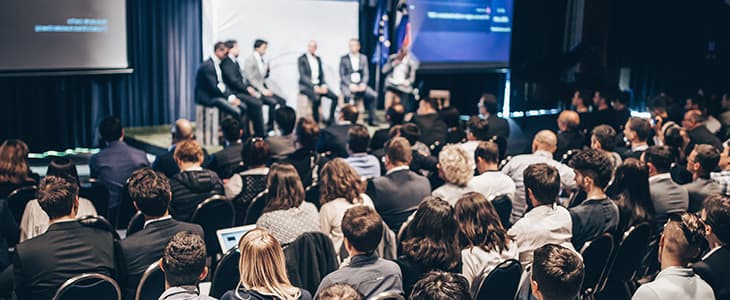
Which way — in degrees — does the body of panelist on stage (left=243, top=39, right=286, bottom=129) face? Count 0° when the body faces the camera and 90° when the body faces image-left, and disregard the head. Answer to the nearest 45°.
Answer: approximately 270°

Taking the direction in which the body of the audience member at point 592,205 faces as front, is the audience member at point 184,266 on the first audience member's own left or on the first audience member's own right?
on the first audience member's own left

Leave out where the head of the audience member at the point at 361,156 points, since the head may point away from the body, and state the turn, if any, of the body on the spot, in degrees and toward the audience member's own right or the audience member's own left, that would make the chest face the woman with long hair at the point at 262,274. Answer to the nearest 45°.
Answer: approximately 180°

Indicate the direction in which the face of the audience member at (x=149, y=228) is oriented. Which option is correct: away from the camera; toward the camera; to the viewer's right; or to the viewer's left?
away from the camera

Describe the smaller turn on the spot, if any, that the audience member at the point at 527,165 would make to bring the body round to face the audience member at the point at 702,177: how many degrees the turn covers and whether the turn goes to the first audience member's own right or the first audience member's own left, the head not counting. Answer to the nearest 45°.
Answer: approximately 90° to the first audience member's own right

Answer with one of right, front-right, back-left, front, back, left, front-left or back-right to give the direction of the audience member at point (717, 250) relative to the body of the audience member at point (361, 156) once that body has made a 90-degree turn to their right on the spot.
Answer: front-right

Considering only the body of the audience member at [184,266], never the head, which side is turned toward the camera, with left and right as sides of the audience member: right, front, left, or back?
back

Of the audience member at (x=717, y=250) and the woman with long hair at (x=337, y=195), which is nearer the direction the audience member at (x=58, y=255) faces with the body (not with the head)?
the woman with long hair

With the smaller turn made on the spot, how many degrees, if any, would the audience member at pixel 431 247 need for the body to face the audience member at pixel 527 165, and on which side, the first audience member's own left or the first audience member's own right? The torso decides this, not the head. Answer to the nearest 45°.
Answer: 0° — they already face them

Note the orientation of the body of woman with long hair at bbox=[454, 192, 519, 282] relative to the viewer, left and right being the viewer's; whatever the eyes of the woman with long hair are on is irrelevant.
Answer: facing away from the viewer and to the left of the viewer

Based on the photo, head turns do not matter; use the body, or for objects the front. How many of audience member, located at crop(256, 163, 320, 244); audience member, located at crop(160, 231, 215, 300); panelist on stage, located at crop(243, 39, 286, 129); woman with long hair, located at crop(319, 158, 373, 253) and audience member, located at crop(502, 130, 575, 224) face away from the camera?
4

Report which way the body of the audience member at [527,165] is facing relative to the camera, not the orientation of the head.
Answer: away from the camera

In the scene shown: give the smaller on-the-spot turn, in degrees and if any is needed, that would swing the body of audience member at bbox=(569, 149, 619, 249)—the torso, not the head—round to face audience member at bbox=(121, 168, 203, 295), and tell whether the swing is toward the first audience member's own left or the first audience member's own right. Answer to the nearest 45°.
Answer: approximately 90° to the first audience member's own left

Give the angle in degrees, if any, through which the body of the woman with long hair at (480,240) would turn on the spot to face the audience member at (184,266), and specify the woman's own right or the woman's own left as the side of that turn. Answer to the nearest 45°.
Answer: approximately 90° to the woman's own left

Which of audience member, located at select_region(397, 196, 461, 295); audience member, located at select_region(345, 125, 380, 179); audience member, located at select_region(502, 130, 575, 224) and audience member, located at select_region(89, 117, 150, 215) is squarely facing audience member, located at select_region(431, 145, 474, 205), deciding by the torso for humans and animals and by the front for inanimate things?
audience member, located at select_region(397, 196, 461, 295)

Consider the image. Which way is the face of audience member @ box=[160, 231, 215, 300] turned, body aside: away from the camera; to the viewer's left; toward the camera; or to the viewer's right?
away from the camera

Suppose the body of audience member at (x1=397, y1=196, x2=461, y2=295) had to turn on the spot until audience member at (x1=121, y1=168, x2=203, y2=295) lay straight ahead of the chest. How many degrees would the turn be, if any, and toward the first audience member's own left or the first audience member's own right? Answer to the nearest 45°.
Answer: approximately 90° to the first audience member's own left

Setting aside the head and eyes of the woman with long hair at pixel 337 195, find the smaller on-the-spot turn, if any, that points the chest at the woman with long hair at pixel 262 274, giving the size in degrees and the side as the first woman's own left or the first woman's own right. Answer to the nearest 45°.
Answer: approximately 180°
